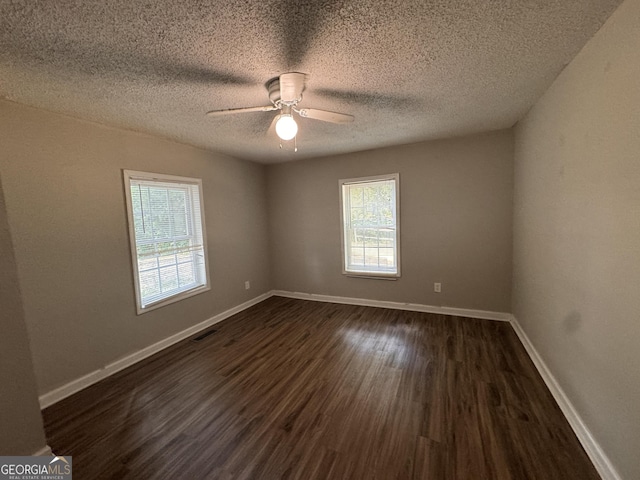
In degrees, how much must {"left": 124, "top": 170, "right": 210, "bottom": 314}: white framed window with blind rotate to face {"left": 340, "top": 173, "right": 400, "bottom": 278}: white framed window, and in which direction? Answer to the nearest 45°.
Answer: approximately 45° to its left

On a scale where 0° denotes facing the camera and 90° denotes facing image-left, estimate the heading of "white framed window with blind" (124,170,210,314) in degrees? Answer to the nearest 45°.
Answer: approximately 315°
